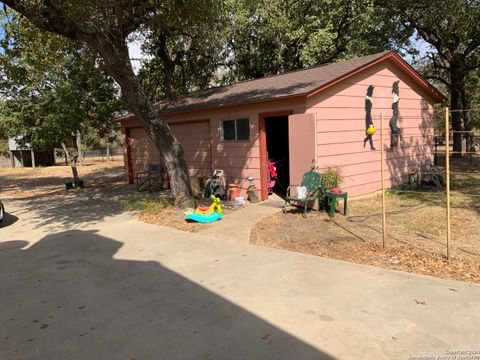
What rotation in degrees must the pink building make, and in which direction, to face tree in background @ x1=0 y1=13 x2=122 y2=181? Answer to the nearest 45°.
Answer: approximately 45° to its right

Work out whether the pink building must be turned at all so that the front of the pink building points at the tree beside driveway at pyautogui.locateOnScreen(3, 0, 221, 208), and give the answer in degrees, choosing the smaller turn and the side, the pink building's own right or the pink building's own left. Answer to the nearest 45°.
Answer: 0° — it already faces it

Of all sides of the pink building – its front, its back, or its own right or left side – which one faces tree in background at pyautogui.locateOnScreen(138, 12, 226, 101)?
right

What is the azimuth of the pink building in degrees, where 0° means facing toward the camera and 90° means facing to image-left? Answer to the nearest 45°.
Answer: approximately 45°

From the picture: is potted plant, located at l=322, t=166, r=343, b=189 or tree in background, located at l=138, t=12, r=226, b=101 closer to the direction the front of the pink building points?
the potted plant

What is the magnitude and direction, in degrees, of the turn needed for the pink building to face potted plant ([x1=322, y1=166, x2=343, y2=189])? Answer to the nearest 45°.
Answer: approximately 45° to its left
